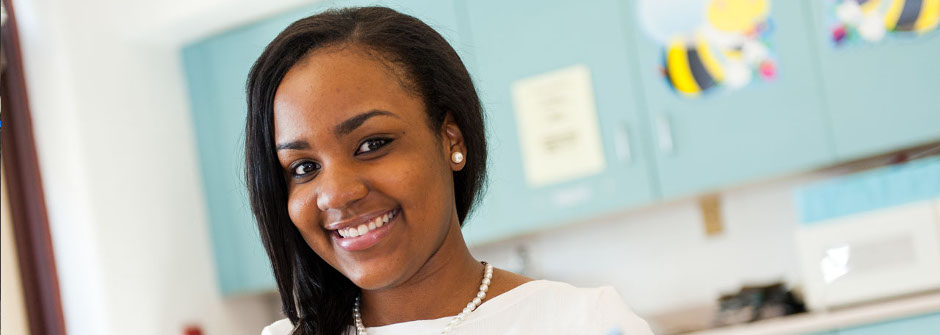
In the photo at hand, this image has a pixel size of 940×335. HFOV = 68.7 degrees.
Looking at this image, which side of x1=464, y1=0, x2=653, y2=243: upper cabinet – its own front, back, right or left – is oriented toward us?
front

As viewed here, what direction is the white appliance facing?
toward the camera

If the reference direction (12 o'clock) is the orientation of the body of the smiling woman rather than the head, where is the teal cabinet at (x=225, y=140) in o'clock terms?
The teal cabinet is roughly at 4 o'clock from the smiling woman.

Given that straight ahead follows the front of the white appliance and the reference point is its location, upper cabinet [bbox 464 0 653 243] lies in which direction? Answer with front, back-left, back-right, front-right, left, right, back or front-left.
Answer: right

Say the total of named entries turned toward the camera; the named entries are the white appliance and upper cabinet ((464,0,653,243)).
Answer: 2

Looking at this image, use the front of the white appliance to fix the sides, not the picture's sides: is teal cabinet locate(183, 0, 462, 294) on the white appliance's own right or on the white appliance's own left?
on the white appliance's own right

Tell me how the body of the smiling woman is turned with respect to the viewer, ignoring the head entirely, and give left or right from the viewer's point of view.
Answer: facing the viewer and to the left of the viewer

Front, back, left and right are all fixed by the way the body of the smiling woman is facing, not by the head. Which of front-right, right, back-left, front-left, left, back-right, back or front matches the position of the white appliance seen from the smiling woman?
back

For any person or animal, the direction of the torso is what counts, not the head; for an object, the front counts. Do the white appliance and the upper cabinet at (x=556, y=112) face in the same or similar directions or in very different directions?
same or similar directions
